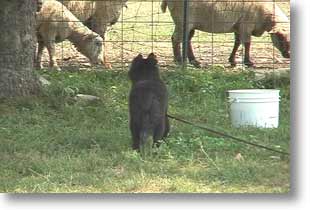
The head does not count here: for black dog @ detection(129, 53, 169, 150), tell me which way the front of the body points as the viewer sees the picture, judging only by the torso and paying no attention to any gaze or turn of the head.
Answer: away from the camera

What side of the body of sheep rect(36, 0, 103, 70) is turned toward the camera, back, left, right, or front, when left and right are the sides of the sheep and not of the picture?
right

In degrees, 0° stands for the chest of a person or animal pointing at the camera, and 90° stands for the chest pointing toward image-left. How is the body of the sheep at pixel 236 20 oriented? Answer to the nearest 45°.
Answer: approximately 270°

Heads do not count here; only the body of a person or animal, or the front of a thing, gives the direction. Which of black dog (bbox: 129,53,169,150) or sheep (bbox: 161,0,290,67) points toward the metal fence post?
the black dog

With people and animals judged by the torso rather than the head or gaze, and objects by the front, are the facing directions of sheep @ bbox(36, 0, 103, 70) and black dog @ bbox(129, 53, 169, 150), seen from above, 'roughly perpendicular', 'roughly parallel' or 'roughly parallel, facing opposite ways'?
roughly perpendicular

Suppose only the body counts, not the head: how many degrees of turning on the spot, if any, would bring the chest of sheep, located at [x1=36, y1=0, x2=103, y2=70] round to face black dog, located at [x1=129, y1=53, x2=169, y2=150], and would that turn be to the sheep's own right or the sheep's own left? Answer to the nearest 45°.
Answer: approximately 90° to the sheep's own right

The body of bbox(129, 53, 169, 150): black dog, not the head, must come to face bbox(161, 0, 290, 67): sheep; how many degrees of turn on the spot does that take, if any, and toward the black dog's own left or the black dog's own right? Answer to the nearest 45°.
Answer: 0° — it already faces it

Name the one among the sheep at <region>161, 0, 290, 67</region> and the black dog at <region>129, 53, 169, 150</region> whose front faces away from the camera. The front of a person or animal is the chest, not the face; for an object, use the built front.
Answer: the black dog

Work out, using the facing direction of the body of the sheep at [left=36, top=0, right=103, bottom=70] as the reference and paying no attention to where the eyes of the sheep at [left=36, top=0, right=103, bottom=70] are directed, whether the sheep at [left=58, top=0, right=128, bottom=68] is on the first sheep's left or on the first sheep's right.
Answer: on the first sheep's left
